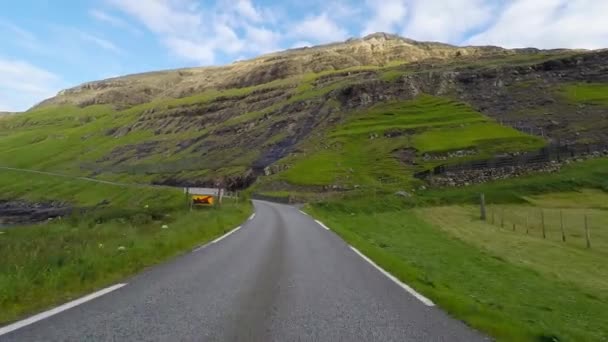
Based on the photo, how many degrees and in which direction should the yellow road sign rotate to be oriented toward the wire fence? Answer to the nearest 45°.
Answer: approximately 45° to its left

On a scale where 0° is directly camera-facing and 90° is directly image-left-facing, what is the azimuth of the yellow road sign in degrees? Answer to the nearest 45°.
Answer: approximately 0°
